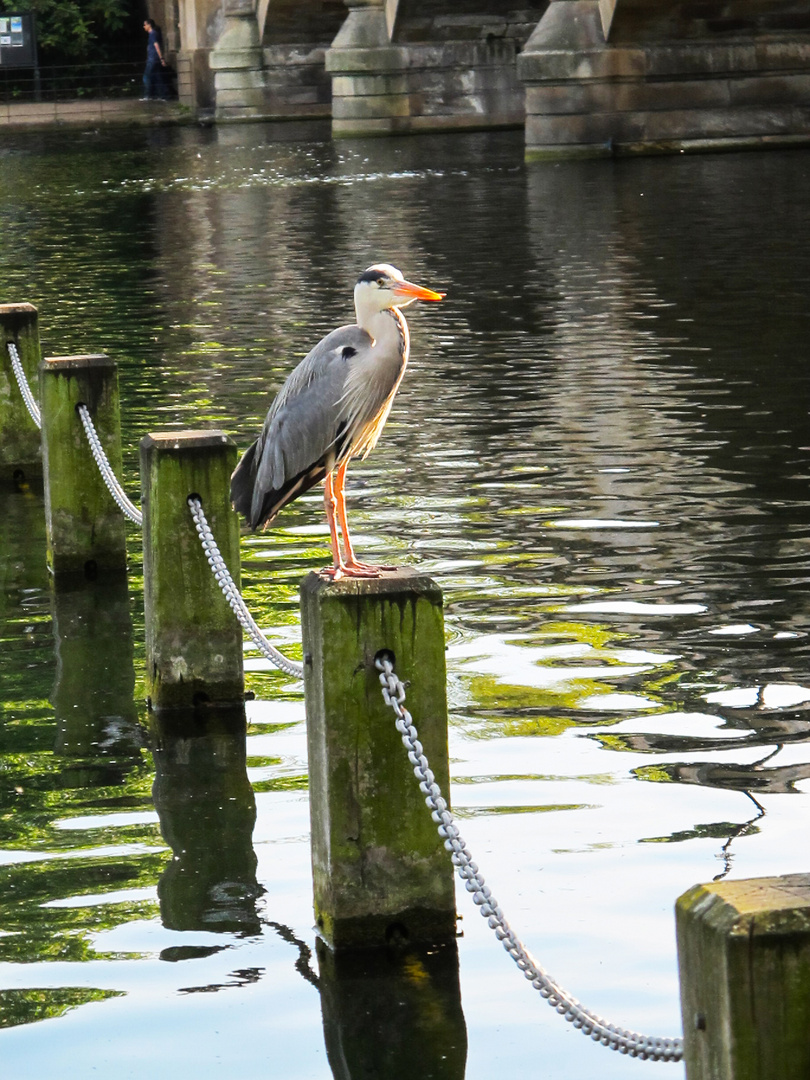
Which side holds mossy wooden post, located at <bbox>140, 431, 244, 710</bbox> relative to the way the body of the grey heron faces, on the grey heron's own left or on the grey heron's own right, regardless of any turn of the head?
on the grey heron's own left

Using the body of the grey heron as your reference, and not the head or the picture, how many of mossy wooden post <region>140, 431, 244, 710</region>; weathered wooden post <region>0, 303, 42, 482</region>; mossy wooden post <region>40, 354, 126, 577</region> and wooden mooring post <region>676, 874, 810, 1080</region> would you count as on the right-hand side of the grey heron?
1

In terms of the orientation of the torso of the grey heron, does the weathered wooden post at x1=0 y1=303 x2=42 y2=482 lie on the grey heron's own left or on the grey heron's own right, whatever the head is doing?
on the grey heron's own left

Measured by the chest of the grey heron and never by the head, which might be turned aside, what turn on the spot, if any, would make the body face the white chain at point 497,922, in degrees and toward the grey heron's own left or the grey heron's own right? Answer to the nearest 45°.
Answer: approximately 90° to the grey heron's own right

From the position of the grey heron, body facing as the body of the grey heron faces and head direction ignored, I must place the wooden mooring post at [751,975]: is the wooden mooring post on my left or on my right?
on my right

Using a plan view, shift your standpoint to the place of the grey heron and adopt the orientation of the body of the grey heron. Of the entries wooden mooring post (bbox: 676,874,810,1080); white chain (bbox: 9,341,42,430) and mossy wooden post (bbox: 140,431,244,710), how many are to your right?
1

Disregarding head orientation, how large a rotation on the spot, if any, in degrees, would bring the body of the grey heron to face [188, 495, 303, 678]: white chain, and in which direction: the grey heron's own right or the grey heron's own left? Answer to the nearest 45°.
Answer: approximately 135° to the grey heron's own left

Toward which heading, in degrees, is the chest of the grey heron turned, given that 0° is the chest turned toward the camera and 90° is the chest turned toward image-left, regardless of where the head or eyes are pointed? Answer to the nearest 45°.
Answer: approximately 270°
